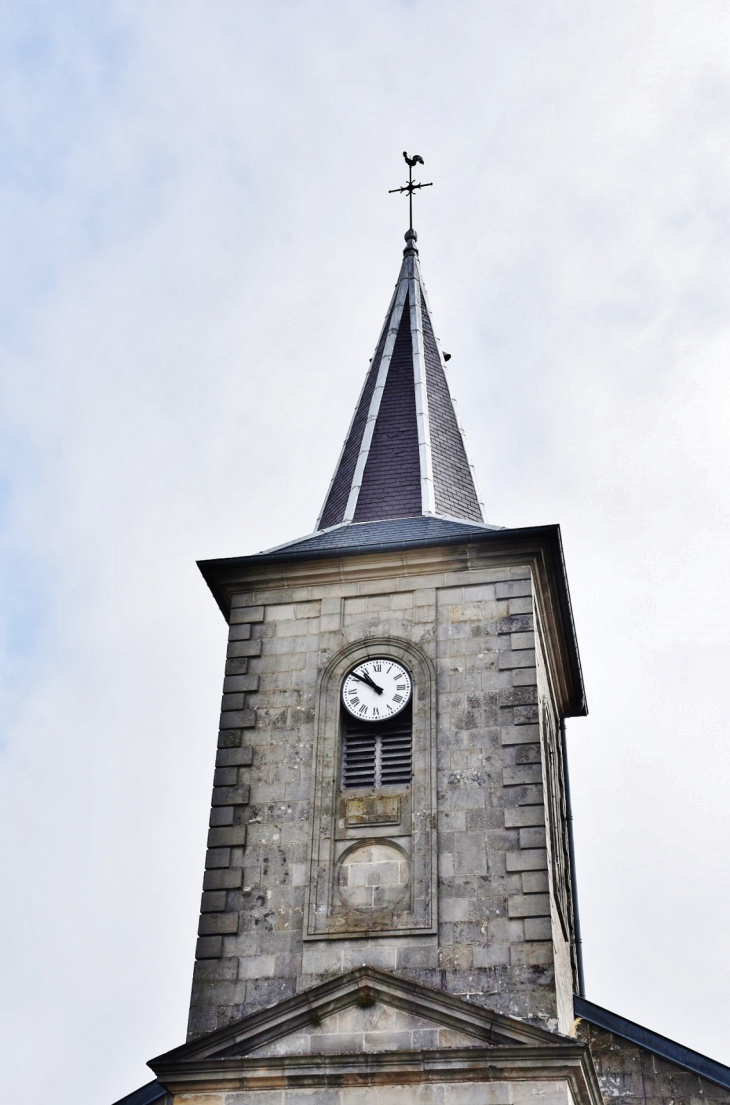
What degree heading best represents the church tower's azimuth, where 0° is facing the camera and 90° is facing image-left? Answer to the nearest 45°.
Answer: approximately 0°
